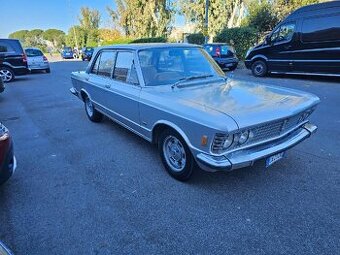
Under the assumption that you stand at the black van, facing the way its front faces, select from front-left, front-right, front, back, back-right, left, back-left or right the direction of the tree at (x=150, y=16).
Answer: front-right

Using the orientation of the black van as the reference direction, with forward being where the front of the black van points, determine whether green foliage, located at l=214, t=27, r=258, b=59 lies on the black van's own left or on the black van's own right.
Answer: on the black van's own right

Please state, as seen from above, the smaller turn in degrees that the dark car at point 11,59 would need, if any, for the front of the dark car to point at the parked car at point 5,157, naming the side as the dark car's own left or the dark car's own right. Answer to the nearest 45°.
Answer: approximately 90° to the dark car's own left

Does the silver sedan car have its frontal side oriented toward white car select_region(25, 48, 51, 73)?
no

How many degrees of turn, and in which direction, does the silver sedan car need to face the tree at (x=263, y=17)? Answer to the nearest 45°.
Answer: approximately 135° to its left

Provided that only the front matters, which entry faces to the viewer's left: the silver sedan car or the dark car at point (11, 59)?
the dark car

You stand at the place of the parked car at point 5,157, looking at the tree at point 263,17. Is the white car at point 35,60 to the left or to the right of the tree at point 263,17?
left

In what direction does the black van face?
to the viewer's left

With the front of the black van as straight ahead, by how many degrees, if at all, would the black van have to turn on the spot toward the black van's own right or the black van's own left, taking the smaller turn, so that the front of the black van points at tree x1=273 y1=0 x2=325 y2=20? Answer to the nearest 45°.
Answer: approximately 90° to the black van's own right

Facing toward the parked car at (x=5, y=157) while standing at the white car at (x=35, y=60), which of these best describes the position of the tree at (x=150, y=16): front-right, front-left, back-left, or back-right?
back-left

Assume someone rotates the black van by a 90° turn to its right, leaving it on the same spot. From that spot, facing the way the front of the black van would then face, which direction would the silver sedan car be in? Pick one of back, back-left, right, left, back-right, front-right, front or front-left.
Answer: back

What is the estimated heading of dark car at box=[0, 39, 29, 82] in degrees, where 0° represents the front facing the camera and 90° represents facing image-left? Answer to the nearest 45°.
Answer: approximately 90°

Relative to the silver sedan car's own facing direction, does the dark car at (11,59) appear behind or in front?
behind

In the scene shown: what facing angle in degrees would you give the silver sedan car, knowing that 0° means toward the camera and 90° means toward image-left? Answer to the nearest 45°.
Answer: approximately 315°
